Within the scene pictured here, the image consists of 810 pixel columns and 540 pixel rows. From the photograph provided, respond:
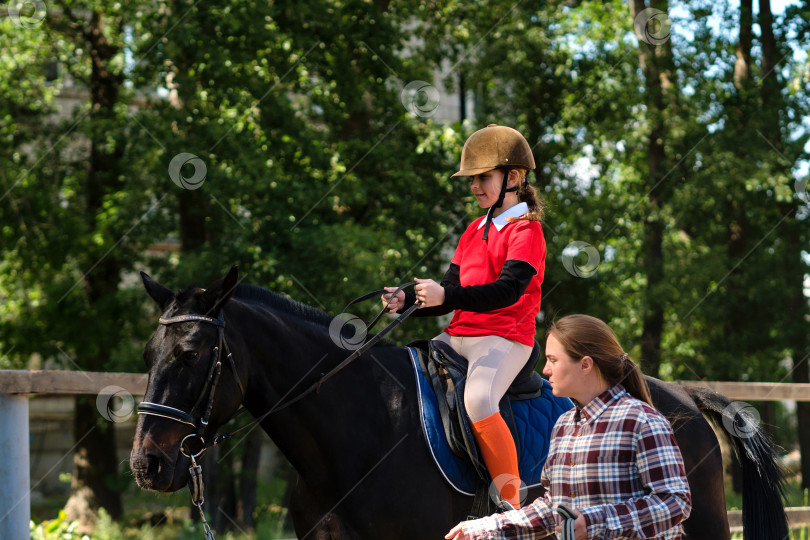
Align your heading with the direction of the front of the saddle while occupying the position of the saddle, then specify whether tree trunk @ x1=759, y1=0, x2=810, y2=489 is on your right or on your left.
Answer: on your right

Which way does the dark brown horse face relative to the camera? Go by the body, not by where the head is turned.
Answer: to the viewer's left

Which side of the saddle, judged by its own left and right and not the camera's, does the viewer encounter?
left

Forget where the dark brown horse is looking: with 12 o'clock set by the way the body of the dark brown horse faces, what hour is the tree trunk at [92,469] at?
The tree trunk is roughly at 2 o'clock from the dark brown horse.

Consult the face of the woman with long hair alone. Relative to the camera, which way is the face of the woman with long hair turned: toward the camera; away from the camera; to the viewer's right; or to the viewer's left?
to the viewer's left

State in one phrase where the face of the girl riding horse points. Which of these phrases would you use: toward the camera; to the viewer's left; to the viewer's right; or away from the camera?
to the viewer's left

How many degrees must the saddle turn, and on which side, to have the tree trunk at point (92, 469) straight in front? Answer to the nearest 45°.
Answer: approximately 45° to its right

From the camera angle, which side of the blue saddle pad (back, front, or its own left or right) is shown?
left

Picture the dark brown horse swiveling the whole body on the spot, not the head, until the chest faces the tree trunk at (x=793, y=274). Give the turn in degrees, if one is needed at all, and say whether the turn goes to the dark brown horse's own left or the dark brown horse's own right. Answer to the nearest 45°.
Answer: approximately 135° to the dark brown horse's own right

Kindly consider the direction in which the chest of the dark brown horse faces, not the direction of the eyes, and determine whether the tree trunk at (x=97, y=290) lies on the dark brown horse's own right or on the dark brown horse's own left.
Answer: on the dark brown horse's own right
